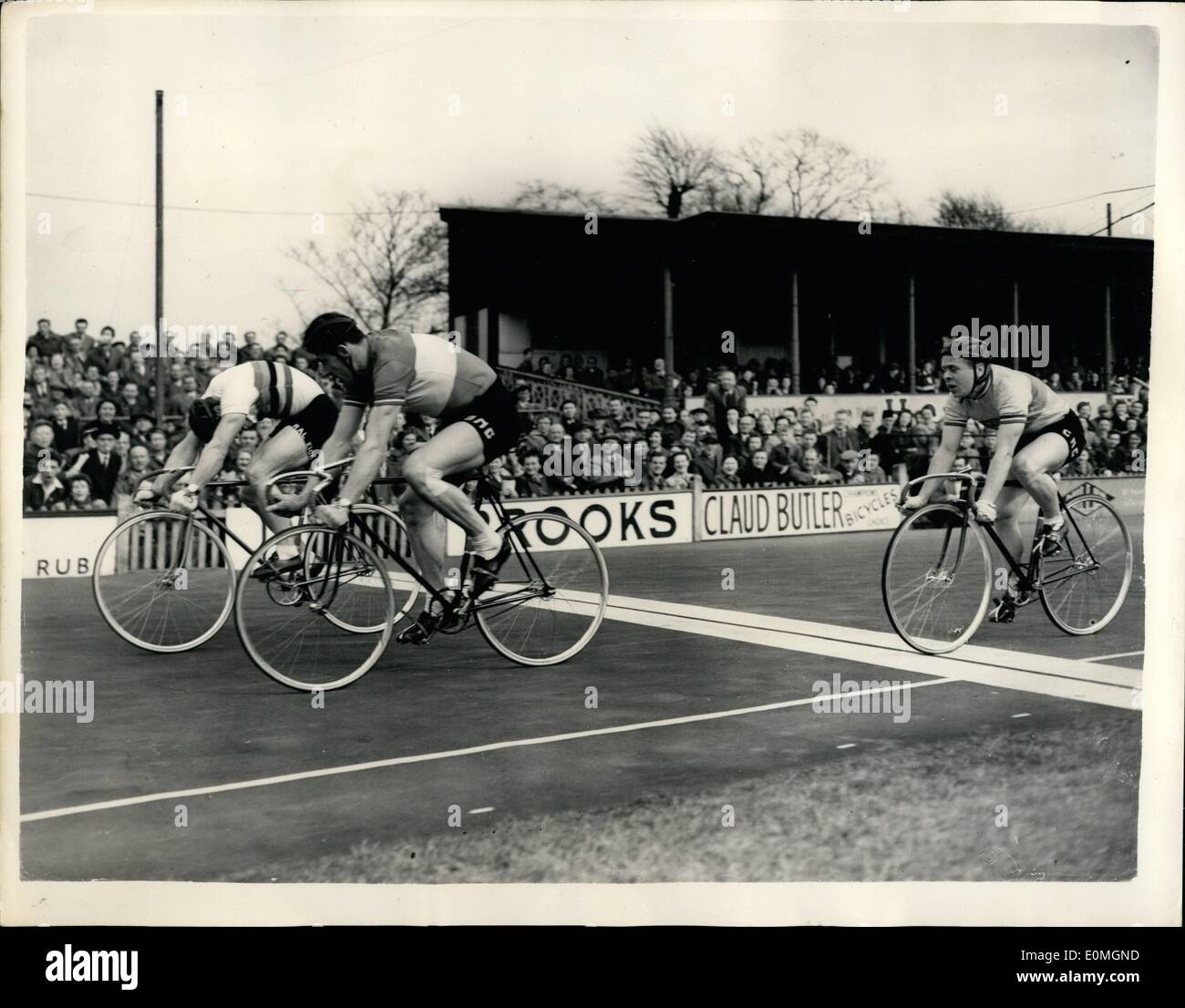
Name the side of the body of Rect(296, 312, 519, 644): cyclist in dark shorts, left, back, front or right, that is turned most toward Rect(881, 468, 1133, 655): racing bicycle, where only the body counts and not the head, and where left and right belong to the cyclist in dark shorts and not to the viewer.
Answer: back

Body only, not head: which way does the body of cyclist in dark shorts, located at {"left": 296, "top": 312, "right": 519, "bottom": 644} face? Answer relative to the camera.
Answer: to the viewer's left

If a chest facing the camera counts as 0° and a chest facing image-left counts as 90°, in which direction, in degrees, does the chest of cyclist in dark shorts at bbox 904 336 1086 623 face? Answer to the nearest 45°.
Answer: approximately 45°

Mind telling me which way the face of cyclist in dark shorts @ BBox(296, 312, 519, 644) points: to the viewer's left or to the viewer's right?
to the viewer's left
